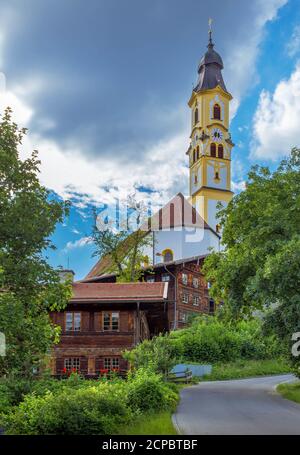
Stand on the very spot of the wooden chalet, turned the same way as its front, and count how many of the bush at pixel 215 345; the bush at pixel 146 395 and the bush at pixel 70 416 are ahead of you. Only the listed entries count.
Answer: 2

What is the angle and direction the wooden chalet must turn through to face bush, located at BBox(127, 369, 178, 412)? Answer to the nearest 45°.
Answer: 0° — it already faces it

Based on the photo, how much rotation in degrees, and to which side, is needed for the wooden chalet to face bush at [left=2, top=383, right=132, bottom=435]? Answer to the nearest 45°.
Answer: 0° — it already faces it

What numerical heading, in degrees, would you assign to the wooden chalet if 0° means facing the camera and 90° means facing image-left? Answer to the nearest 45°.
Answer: approximately 0°

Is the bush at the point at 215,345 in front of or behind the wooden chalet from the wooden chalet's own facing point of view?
behind
